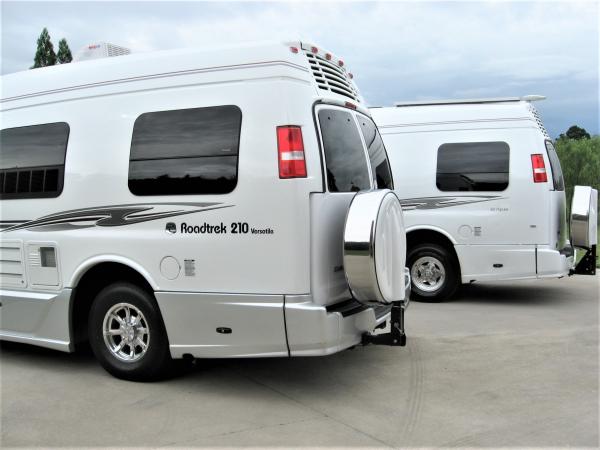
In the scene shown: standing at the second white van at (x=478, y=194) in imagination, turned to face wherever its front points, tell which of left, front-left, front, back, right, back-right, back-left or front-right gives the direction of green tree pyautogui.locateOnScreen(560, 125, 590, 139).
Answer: right

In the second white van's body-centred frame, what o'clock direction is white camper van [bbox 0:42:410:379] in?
The white camper van is roughly at 10 o'clock from the second white van.

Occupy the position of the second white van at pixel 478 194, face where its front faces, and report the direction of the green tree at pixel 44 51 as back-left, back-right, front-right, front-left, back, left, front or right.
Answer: front-right

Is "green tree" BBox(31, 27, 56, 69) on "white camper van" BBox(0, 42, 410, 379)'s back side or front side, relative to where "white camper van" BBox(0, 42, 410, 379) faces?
on the front side

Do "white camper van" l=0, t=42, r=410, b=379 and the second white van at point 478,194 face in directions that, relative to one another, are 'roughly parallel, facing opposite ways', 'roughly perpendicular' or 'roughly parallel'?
roughly parallel

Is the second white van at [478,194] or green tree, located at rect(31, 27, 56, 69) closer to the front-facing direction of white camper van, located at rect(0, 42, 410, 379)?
the green tree

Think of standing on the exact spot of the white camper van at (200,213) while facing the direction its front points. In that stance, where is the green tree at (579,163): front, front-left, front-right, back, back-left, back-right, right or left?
right

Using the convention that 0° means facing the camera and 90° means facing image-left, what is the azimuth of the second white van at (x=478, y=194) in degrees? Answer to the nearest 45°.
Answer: approximately 90°

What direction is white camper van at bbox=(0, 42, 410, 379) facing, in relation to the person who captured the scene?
facing away from the viewer and to the left of the viewer

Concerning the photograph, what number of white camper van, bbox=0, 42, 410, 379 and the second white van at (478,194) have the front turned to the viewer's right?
0

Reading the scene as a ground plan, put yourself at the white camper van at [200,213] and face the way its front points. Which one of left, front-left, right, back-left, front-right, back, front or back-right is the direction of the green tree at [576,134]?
right
